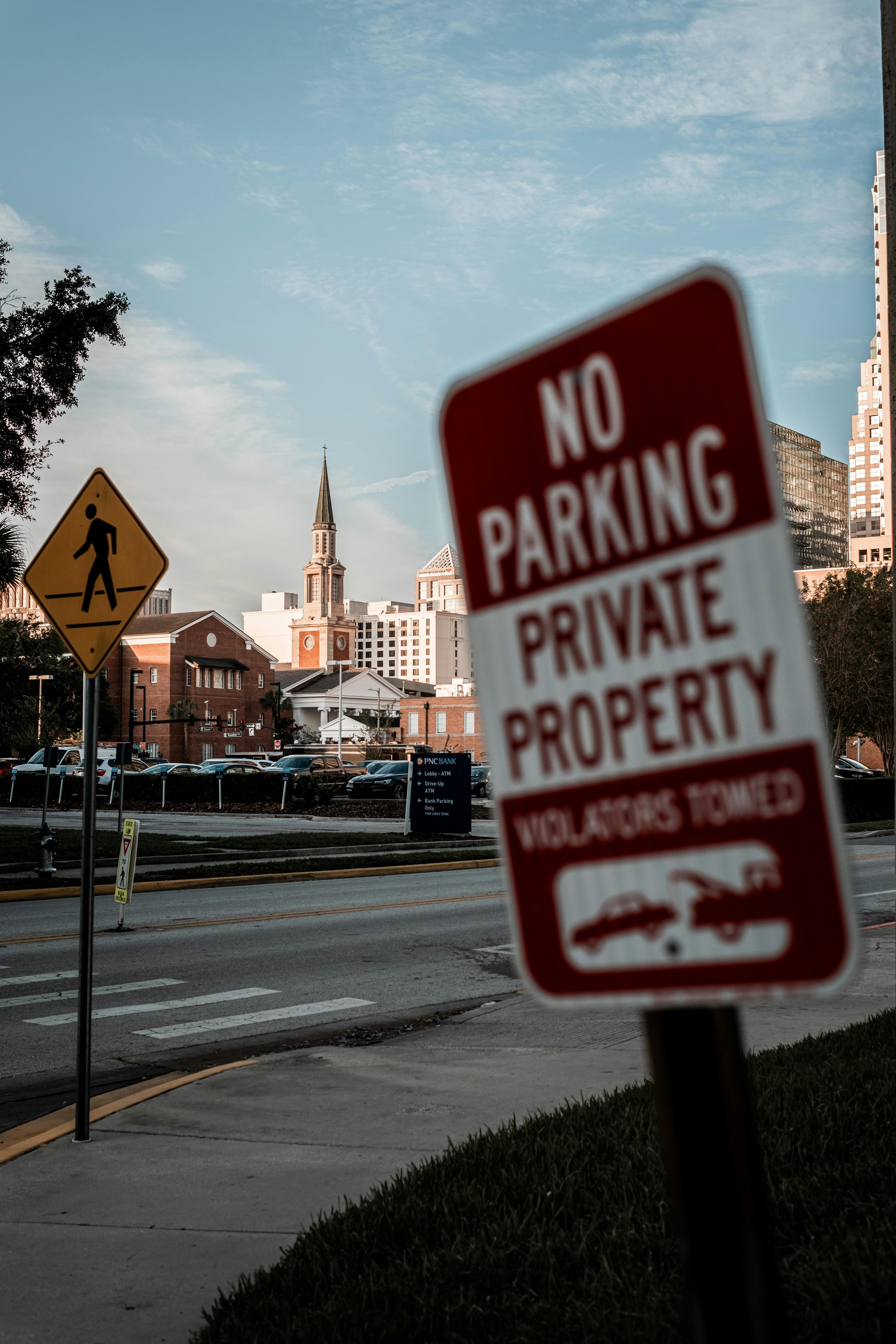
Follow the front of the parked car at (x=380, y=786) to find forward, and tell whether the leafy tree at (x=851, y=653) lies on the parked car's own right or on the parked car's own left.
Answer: on the parked car's own left

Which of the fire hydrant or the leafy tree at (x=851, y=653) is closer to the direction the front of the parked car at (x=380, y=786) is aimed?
the fire hydrant

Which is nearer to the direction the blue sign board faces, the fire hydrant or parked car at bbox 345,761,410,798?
the fire hydrant

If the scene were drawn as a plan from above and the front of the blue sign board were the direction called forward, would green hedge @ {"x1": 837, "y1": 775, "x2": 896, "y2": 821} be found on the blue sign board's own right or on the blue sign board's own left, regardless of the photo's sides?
on the blue sign board's own left

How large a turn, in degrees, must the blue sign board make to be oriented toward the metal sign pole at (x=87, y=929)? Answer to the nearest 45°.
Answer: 0° — it already faces it

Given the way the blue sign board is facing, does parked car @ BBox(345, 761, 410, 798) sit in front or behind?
behind

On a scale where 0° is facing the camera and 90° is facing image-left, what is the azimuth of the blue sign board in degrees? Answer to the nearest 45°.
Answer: approximately 0°

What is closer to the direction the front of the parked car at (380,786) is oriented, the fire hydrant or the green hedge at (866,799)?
the fire hydrant

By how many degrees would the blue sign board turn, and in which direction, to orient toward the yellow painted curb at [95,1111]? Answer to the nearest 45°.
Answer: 0° — it already faces it

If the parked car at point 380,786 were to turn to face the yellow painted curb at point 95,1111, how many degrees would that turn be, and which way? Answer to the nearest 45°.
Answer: approximately 45° to its left
